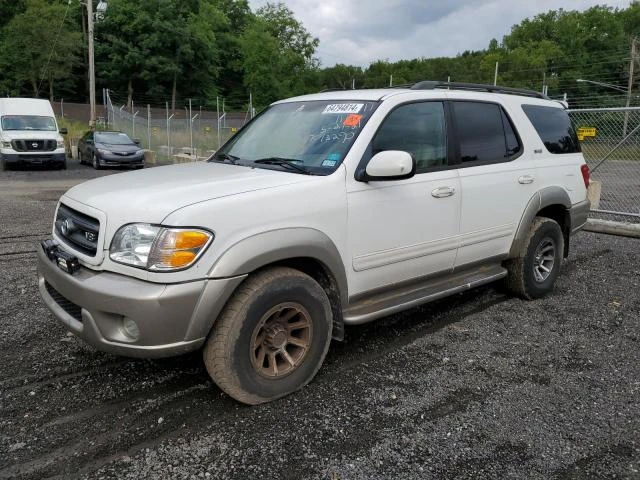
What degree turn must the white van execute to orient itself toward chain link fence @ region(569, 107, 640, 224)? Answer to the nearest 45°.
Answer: approximately 45° to its left

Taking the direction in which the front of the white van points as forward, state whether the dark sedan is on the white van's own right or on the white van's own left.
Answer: on the white van's own left

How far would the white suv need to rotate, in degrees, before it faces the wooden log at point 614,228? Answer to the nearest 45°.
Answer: approximately 180°

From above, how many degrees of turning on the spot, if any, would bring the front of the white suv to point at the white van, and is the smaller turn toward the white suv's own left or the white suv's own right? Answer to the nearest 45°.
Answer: approximately 90° to the white suv's own right

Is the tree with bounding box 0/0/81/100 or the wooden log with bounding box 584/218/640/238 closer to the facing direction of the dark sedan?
the wooden log

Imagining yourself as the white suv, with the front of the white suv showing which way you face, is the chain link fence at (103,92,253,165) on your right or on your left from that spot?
on your right

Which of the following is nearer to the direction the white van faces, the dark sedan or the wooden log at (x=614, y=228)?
the wooden log

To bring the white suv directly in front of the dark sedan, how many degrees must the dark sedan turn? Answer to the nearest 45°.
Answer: approximately 45° to its right

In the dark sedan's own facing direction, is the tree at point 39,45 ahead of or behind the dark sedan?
behind

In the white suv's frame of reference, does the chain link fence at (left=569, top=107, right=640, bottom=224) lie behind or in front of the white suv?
behind

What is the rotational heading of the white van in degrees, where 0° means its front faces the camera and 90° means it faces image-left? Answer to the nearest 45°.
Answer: approximately 0°

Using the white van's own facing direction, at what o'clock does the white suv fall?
The white suv is roughly at 12 o'clock from the white van.
